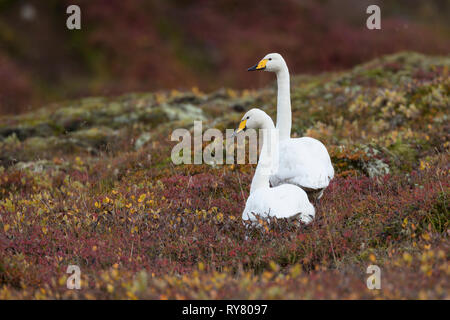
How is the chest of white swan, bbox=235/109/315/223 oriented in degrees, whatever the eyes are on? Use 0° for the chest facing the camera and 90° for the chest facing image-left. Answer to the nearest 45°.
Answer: approximately 90°

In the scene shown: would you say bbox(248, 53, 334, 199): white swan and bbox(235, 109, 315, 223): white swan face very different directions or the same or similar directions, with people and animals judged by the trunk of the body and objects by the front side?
same or similar directions

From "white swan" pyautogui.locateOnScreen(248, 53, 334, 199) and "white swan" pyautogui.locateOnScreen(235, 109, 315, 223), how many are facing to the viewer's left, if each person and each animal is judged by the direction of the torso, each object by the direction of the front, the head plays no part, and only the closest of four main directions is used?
2

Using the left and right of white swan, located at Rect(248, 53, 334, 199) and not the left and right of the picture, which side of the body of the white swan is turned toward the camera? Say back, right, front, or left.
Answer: left

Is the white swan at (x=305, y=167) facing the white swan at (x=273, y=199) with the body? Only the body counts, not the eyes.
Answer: no

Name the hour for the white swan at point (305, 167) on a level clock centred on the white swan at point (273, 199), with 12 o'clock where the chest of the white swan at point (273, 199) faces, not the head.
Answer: the white swan at point (305, 167) is roughly at 4 o'clock from the white swan at point (273, 199).
